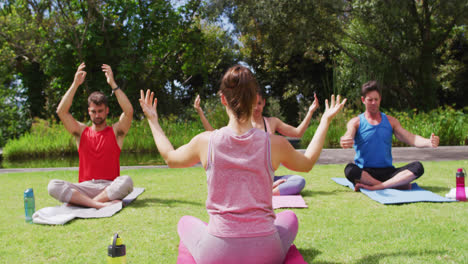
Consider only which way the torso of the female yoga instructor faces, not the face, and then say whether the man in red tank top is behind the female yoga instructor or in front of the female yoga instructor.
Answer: in front

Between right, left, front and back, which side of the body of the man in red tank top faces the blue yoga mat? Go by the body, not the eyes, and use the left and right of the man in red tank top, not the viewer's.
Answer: left

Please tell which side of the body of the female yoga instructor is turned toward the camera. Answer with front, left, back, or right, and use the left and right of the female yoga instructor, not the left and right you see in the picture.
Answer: back

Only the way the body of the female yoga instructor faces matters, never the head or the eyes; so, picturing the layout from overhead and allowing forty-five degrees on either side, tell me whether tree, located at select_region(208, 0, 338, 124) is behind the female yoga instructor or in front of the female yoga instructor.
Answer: in front

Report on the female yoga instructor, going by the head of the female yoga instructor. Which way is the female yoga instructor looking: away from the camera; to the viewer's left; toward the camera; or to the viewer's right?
away from the camera

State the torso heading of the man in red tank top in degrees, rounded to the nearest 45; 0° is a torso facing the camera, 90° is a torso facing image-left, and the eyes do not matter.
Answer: approximately 0°

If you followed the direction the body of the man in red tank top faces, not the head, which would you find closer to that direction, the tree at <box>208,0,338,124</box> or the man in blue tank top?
the man in blue tank top

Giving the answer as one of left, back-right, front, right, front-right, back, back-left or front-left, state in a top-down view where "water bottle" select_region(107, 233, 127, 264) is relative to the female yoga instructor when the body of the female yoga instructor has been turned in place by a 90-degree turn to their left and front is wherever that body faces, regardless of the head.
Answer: front

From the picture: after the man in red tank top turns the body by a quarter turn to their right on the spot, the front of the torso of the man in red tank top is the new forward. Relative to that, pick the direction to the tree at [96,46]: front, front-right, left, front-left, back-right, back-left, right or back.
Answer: right

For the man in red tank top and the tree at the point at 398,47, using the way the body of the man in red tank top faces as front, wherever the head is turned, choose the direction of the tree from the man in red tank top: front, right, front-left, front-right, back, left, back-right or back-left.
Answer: back-left

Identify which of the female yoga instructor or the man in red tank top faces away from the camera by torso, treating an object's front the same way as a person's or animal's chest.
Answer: the female yoga instructor

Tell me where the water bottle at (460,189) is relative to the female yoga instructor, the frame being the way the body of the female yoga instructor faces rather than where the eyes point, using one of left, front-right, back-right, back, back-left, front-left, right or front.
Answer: front-right

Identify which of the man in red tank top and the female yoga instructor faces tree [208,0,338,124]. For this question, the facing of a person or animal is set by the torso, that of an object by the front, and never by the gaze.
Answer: the female yoga instructor

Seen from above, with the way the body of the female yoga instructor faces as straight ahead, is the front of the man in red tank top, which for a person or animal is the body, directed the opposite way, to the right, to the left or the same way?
the opposite way

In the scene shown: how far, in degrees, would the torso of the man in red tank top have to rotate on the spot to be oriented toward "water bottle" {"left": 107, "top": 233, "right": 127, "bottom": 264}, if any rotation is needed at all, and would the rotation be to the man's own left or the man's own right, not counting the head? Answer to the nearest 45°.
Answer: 0° — they already face it

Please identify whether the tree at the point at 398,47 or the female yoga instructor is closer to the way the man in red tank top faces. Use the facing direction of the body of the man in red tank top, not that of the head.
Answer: the female yoga instructor

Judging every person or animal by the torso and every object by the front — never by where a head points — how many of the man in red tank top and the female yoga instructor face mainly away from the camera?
1
